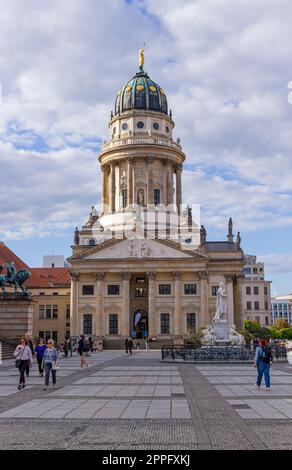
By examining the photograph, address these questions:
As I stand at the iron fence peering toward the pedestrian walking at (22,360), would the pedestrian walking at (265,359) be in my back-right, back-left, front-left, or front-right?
front-left

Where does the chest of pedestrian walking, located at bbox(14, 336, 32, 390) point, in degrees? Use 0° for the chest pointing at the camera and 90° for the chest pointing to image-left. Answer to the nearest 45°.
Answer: approximately 0°

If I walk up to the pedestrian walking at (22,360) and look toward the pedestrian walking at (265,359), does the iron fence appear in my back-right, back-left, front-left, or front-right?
front-left

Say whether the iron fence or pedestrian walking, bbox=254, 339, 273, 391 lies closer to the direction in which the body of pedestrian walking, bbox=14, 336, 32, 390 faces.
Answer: the pedestrian walking

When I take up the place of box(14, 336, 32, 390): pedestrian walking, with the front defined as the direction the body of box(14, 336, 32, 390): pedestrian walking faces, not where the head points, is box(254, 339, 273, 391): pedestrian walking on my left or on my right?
on my left

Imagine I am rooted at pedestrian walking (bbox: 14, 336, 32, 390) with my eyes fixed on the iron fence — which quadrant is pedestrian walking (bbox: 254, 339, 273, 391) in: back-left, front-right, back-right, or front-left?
front-right

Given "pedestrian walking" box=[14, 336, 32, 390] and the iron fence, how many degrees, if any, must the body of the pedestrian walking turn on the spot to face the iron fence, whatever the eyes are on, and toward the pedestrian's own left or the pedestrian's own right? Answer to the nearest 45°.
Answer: approximately 135° to the pedestrian's own left
